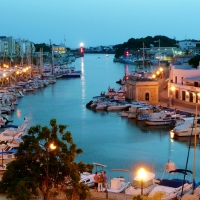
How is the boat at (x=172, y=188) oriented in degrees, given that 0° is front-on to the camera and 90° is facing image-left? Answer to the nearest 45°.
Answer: approximately 45°

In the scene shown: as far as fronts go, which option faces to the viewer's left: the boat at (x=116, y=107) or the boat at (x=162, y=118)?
the boat at (x=162, y=118)

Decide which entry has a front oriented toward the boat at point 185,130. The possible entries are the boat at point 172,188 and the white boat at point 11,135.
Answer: the white boat

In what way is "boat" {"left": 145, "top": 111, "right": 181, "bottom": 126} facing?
to the viewer's left

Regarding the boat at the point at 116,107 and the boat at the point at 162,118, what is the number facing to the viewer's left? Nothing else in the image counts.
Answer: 1

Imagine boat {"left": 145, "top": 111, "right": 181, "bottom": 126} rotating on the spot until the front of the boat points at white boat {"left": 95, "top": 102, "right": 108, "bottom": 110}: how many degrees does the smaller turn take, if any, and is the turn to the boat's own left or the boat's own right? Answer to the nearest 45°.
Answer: approximately 45° to the boat's own right

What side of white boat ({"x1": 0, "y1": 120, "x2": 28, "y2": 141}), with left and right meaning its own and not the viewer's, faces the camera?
right

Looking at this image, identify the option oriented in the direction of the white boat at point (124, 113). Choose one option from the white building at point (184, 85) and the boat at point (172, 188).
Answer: the white building

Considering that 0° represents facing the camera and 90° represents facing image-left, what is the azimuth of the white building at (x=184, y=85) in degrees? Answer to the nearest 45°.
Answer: approximately 45°

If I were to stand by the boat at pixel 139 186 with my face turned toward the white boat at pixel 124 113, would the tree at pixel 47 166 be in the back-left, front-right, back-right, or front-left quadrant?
back-left
